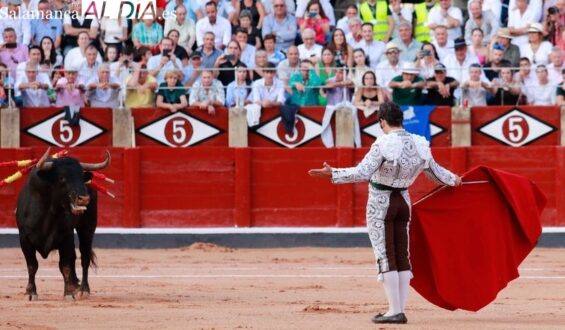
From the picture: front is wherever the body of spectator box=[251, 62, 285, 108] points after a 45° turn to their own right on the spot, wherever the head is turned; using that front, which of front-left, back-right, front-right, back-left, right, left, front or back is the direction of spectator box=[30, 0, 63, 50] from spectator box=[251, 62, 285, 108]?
front-right

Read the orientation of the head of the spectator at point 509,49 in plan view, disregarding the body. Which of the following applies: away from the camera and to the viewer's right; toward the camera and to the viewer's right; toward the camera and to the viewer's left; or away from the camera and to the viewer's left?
toward the camera and to the viewer's left

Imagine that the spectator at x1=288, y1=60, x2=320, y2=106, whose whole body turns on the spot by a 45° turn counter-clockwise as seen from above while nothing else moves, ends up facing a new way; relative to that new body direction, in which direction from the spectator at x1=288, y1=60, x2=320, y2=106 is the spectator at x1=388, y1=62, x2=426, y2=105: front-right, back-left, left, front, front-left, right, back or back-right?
front-left

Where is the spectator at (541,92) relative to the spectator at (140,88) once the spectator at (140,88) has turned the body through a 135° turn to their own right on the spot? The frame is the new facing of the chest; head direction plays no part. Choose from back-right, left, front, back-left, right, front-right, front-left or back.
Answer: back-right

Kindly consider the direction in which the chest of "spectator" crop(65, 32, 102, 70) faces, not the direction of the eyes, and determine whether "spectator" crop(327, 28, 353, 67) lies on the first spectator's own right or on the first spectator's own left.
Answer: on the first spectator's own left
